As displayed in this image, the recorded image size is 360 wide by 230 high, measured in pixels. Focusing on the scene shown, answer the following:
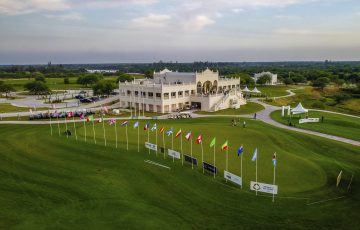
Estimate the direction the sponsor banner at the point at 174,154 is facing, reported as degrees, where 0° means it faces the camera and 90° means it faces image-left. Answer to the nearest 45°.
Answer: approximately 45°

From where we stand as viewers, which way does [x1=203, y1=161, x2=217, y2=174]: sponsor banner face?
facing the viewer and to the left of the viewer

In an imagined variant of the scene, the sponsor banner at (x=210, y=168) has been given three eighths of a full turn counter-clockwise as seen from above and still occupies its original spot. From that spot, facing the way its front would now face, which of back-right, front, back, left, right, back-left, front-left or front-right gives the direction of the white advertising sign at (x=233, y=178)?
front-right

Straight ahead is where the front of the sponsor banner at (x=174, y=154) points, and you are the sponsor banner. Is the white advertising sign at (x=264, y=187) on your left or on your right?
on your left

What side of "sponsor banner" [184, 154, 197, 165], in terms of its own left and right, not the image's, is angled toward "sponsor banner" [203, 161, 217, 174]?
left

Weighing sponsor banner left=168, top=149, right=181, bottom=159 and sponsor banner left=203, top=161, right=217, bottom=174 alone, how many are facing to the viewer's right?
0

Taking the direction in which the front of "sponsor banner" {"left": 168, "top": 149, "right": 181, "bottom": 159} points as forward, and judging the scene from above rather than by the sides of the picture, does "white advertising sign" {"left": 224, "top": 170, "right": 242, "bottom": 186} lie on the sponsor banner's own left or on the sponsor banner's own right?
on the sponsor banner's own left

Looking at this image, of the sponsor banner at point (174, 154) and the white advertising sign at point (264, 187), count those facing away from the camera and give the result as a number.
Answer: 0

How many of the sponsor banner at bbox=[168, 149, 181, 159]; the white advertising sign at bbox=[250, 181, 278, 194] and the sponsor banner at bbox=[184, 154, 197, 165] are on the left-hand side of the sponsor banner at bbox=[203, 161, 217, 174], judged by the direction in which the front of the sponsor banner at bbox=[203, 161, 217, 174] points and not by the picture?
1

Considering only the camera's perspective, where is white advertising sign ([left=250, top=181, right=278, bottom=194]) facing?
facing the viewer

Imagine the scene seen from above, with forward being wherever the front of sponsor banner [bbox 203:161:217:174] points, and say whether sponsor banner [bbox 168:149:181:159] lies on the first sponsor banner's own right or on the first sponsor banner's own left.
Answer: on the first sponsor banner's own right

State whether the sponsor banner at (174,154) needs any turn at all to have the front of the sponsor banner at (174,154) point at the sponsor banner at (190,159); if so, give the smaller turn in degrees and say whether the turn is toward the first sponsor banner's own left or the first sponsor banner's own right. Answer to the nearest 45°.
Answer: approximately 90° to the first sponsor banner's own left

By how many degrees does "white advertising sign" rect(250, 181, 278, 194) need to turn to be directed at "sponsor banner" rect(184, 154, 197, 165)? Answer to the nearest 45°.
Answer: approximately 135° to its right
